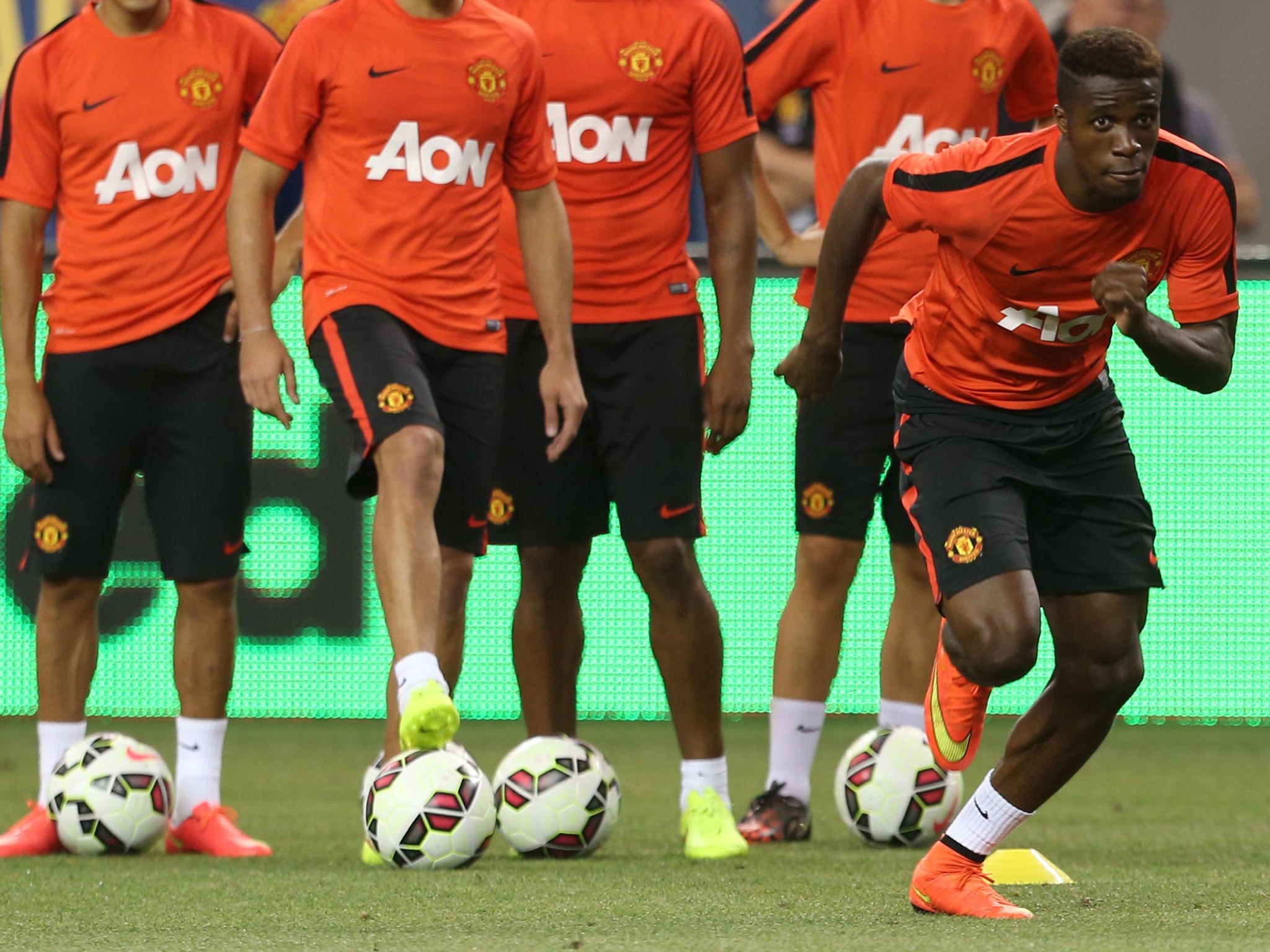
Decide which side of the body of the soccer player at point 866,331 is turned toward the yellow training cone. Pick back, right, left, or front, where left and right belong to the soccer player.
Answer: front

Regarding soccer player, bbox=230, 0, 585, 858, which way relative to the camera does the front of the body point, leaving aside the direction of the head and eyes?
toward the camera

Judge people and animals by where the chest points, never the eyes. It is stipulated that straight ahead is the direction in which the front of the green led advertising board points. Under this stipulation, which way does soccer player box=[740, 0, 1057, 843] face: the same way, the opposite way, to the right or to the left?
the same way

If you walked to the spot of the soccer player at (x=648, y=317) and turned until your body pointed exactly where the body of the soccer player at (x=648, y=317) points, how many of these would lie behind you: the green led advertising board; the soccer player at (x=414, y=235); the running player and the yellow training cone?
1

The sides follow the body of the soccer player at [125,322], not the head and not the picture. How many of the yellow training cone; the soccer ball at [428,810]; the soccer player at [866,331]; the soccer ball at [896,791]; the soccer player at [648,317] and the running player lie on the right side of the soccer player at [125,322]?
0

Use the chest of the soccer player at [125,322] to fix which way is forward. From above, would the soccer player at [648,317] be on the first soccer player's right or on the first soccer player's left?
on the first soccer player's left

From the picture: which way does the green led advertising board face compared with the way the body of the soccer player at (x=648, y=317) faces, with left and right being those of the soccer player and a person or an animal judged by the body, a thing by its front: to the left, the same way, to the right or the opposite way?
the same way

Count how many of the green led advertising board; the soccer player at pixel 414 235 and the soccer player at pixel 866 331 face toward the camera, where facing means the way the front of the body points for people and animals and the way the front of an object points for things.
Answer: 3

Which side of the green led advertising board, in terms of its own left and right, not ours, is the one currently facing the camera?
front

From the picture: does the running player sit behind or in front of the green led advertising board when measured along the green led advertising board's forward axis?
in front

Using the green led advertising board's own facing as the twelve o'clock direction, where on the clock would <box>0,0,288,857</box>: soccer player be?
The soccer player is roughly at 1 o'clock from the green led advertising board.
